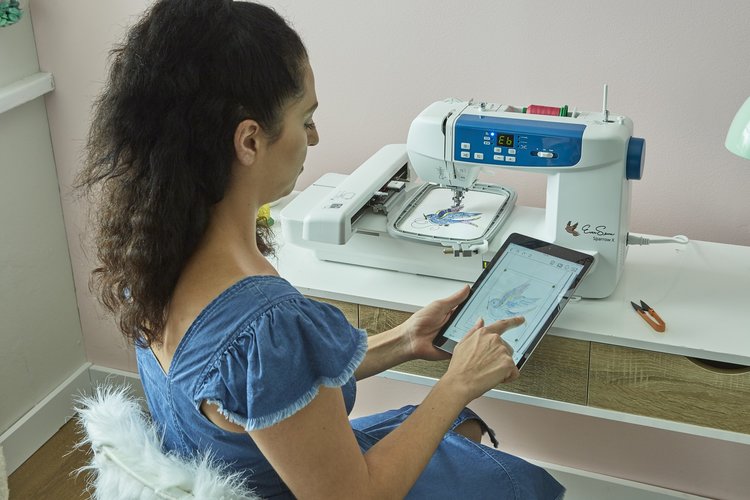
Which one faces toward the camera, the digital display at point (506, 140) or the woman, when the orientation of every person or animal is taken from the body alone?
the digital display

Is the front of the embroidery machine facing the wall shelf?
no

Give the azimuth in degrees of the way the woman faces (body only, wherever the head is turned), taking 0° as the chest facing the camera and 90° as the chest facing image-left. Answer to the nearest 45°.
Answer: approximately 225°

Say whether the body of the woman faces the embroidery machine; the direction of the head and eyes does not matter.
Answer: yes

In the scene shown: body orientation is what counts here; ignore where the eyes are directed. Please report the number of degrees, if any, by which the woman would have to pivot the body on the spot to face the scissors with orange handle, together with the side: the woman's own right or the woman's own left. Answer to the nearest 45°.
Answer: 0° — they already face it

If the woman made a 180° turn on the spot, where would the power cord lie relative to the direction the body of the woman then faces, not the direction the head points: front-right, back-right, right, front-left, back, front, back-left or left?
back

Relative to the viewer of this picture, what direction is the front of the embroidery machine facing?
facing the viewer and to the left of the viewer

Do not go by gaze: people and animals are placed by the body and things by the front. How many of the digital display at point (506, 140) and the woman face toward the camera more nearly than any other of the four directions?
1

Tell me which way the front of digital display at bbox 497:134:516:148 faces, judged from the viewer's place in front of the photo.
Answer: facing the viewer

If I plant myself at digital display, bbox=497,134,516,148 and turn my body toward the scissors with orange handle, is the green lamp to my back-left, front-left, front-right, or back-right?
front-left

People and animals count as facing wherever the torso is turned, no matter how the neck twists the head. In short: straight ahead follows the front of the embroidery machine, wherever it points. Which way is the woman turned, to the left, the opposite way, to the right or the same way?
the opposite way
